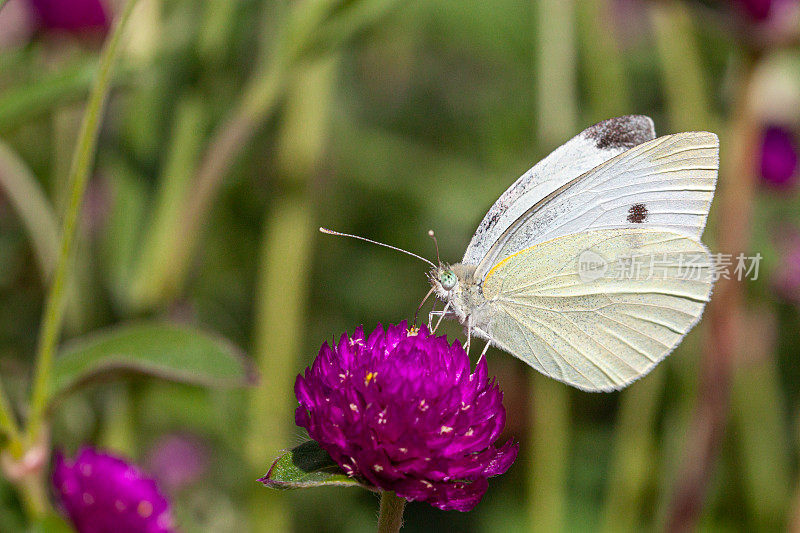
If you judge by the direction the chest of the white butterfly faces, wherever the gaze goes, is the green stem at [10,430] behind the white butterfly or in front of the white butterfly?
in front

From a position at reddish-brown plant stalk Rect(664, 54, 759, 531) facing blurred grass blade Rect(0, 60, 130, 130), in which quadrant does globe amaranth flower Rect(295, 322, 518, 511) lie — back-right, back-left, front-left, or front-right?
front-left

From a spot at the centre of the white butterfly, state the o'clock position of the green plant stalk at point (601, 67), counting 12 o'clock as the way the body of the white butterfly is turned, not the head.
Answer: The green plant stalk is roughly at 3 o'clock from the white butterfly.

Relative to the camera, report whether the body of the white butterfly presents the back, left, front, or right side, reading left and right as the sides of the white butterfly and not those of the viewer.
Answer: left
